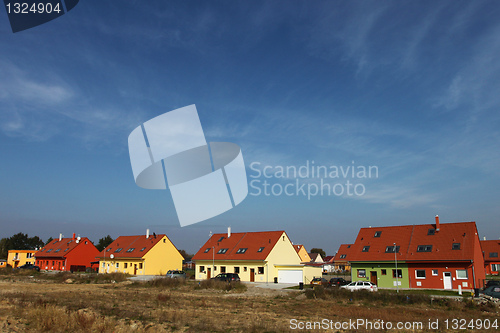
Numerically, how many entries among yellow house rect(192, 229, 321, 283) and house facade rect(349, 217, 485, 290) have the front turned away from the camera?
0

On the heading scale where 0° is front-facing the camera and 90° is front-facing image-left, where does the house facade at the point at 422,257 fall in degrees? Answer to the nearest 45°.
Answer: approximately 0°

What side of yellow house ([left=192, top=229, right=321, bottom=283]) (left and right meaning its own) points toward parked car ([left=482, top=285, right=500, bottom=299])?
left

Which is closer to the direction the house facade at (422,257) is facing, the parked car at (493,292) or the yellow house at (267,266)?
the parked car

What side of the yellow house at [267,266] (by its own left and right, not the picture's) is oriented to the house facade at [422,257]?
left

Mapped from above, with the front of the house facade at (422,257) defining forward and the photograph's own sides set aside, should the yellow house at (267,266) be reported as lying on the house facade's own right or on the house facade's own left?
on the house facade's own right
